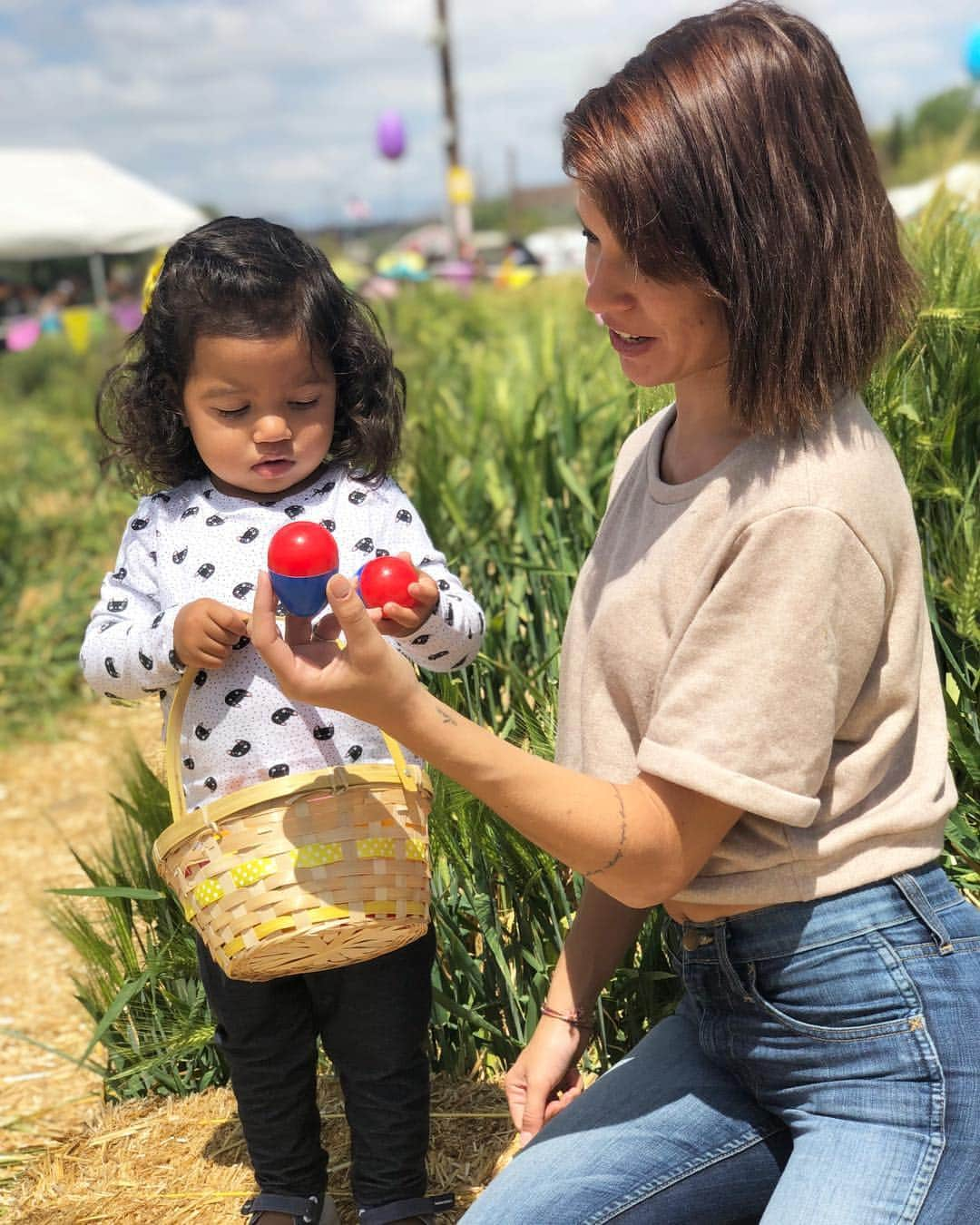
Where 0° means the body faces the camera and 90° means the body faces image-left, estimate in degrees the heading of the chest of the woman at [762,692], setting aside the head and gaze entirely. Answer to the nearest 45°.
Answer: approximately 90°

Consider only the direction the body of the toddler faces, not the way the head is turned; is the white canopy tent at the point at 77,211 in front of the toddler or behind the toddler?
behind

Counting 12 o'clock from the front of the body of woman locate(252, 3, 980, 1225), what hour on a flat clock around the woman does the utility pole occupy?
The utility pole is roughly at 3 o'clock from the woman.

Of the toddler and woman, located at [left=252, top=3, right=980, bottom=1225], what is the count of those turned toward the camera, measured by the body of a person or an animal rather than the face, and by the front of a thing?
1

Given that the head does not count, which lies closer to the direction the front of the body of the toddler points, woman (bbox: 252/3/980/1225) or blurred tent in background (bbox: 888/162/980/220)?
the woman

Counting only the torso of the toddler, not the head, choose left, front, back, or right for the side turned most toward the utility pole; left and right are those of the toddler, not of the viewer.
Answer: back

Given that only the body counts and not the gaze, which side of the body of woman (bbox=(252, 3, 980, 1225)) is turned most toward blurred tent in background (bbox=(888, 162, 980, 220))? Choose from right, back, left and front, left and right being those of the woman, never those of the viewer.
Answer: right

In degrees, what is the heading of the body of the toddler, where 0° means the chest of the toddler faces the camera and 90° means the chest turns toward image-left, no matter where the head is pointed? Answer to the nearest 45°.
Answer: approximately 0°

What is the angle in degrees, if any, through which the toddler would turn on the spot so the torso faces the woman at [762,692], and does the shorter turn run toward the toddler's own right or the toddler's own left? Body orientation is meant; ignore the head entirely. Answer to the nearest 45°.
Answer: approximately 45° to the toddler's own left

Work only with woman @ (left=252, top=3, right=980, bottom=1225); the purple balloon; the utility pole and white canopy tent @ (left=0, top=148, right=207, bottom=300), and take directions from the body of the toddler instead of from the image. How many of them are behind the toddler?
3

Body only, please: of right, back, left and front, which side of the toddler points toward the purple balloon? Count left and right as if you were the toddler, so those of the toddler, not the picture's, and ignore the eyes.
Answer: back
